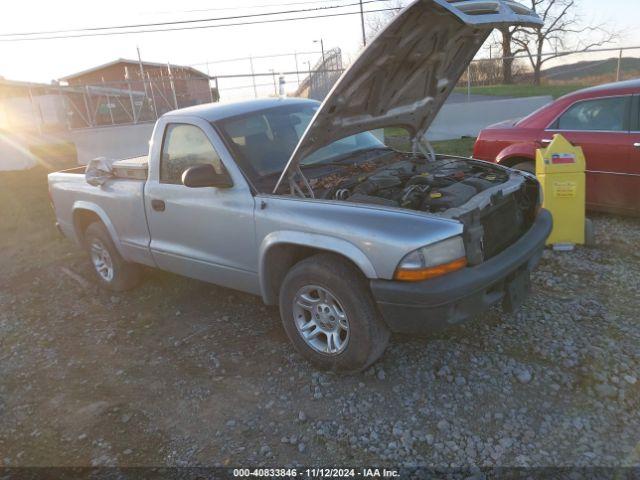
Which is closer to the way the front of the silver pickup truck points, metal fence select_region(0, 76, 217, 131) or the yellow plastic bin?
the yellow plastic bin

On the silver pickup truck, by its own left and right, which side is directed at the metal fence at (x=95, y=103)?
back

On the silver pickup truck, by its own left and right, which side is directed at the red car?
left

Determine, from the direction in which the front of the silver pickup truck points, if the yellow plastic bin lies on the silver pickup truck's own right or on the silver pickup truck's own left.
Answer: on the silver pickup truck's own left

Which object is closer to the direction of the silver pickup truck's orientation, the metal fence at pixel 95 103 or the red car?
the red car

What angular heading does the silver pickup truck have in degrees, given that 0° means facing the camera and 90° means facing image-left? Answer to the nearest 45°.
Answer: approximately 315°
